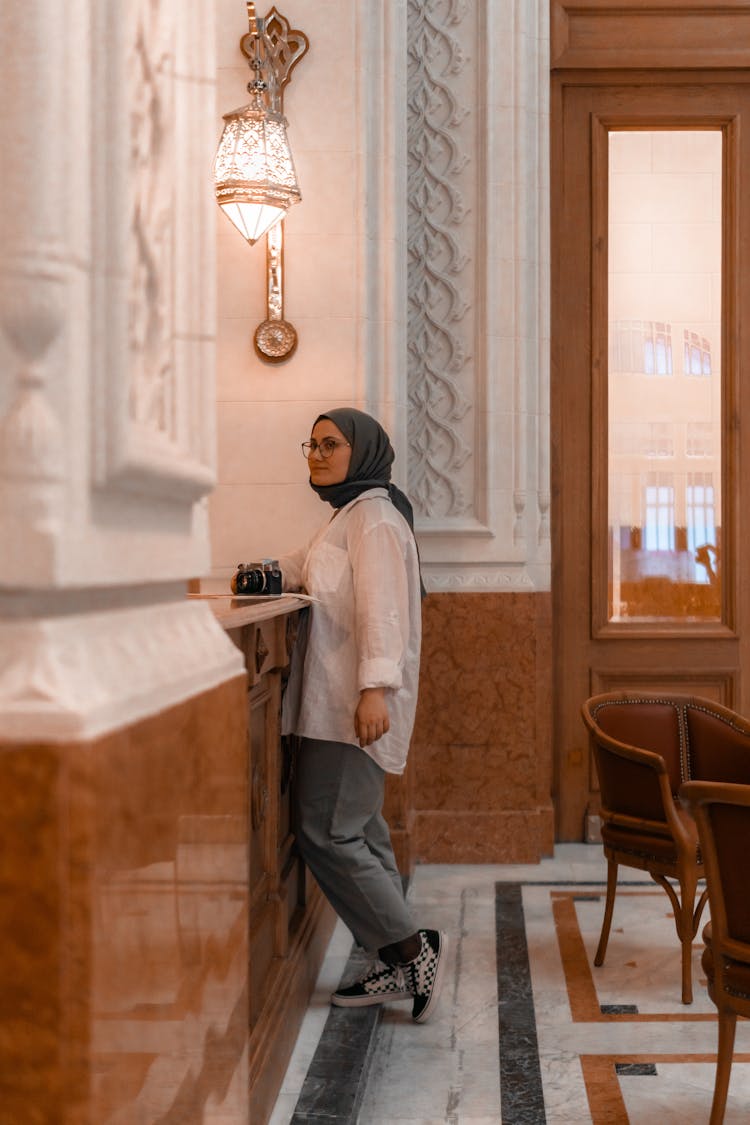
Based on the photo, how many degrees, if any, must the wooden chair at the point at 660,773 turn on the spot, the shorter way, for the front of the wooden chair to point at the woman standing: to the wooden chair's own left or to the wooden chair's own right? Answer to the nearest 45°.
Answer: approximately 90° to the wooden chair's own right

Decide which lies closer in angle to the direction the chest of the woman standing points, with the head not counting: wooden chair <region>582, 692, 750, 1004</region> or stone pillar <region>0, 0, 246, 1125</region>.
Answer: the stone pillar

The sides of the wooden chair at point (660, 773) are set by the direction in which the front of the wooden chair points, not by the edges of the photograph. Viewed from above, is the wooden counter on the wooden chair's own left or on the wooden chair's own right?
on the wooden chair's own right

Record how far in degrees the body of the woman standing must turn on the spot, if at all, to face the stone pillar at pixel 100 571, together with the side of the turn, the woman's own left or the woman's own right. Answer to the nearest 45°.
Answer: approximately 90° to the woman's own left

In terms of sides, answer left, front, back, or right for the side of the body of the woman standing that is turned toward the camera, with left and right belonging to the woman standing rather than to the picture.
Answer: left

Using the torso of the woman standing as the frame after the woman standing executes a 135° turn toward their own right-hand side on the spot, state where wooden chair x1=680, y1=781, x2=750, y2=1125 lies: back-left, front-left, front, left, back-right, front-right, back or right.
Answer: right
